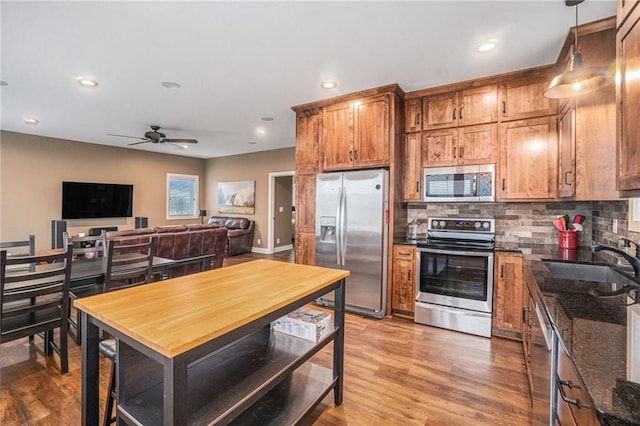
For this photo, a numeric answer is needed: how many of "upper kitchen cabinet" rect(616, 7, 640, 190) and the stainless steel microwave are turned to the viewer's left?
1

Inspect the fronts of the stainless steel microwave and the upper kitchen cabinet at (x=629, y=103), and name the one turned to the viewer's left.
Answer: the upper kitchen cabinet

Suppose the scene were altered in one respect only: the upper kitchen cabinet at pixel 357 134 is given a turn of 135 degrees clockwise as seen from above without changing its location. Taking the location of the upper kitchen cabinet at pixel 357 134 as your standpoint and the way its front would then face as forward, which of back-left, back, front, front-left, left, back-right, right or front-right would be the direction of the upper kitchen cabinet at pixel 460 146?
right

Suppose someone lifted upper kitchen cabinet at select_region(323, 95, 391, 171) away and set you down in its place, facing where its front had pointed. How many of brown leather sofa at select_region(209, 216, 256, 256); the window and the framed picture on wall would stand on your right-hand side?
3

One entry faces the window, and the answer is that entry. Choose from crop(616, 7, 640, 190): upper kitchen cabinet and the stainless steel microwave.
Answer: the upper kitchen cabinet

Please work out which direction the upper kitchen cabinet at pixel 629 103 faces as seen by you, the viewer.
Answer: facing to the left of the viewer

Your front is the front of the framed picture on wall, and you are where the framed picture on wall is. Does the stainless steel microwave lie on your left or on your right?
on your left
